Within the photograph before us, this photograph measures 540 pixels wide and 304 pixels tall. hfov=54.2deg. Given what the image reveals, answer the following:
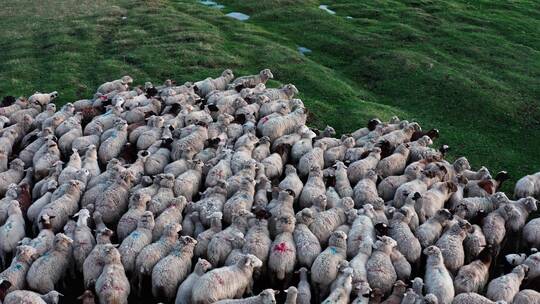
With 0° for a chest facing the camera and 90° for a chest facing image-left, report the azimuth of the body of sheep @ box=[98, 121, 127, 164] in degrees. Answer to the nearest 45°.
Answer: approximately 225°

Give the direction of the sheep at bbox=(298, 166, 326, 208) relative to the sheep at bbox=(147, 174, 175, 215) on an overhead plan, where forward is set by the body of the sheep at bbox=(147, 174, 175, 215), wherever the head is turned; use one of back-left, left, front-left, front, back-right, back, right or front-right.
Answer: front-right

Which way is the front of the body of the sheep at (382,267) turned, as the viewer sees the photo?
away from the camera

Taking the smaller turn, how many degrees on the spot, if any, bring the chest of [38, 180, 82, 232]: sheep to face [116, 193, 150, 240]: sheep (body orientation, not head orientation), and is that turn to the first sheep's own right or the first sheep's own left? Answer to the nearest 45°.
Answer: approximately 90° to the first sheep's own right

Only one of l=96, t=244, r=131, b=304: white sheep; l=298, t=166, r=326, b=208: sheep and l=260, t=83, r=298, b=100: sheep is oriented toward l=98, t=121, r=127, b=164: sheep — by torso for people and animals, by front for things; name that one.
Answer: the white sheep

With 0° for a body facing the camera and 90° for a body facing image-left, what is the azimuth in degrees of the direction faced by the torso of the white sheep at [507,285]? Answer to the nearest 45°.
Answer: approximately 225°

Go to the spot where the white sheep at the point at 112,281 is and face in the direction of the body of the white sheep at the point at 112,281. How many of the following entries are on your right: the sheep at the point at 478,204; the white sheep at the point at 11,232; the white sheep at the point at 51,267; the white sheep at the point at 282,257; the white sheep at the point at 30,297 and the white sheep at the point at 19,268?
2

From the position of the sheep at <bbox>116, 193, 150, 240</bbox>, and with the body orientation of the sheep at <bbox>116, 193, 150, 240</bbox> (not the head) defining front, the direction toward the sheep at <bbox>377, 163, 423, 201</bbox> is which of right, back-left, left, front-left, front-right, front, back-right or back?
front-right
